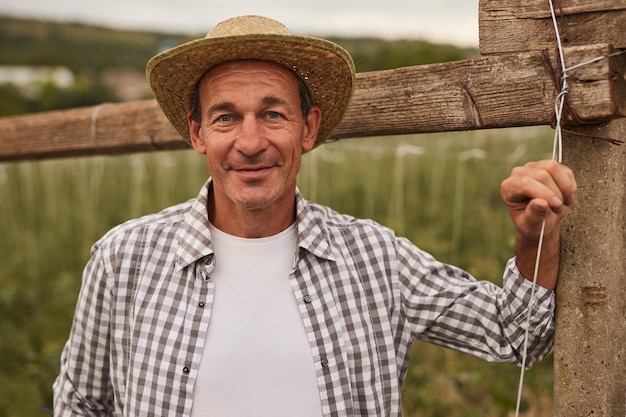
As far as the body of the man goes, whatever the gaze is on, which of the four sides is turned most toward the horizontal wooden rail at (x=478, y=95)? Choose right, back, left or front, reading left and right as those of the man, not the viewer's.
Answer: left

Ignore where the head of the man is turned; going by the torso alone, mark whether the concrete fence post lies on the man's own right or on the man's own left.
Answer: on the man's own left

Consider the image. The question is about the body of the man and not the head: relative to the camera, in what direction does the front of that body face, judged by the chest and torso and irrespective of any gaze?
toward the camera

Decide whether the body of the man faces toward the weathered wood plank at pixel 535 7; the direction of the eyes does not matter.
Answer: no

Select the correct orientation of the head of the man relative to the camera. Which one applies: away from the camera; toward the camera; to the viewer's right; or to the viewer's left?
toward the camera

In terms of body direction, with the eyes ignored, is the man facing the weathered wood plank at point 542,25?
no
